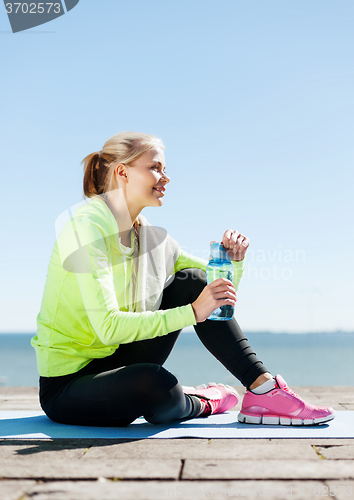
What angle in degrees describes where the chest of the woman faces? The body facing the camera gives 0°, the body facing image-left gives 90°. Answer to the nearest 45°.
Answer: approximately 270°

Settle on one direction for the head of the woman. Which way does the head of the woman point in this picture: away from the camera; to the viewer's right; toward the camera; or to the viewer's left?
to the viewer's right
